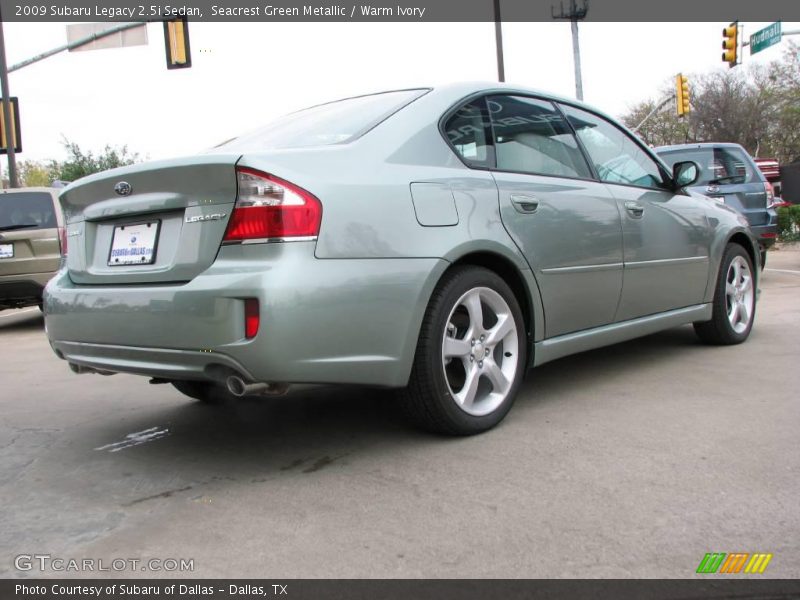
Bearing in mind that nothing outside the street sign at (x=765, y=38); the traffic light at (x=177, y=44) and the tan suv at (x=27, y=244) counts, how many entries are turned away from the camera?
2

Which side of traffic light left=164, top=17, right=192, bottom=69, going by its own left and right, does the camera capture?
back

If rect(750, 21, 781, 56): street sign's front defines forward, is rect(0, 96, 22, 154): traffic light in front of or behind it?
in front

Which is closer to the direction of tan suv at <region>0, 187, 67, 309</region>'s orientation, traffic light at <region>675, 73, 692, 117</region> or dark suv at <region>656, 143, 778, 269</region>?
the traffic light

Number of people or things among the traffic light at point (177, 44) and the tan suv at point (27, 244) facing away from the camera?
2

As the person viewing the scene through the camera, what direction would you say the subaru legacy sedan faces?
facing away from the viewer and to the right of the viewer

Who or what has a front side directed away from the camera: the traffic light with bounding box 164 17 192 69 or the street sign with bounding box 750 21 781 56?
the traffic light

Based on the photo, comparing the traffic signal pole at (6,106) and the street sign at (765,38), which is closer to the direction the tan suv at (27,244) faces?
the traffic signal pole

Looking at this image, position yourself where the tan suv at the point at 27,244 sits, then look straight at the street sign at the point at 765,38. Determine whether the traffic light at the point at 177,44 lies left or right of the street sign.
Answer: left

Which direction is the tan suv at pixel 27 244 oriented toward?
away from the camera

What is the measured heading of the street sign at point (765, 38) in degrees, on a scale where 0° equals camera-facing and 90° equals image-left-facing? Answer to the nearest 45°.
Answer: approximately 45°

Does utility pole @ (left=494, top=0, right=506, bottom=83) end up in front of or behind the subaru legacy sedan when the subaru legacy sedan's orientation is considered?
in front

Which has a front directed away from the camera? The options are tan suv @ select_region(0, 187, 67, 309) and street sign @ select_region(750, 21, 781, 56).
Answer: the tan suv

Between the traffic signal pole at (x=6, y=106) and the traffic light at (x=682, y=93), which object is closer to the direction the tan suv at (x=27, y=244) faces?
the traffic signal pole
